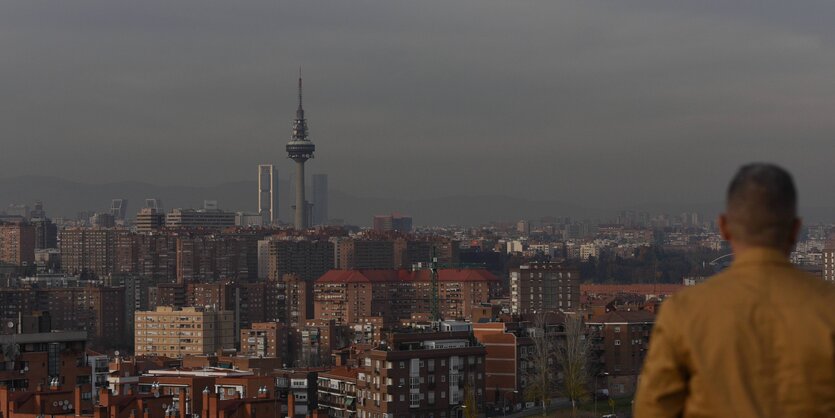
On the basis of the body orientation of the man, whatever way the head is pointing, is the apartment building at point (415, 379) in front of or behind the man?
in front

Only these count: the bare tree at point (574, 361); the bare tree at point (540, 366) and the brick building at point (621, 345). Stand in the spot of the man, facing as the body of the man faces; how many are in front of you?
3

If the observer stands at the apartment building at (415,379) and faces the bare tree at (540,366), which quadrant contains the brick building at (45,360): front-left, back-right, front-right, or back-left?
back-left

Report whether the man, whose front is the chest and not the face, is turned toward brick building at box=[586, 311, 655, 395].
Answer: yes

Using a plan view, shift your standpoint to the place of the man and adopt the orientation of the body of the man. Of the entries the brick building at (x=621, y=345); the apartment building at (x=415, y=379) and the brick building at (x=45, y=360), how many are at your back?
0

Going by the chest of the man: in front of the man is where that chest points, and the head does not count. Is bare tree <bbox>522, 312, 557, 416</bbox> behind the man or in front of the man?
in front

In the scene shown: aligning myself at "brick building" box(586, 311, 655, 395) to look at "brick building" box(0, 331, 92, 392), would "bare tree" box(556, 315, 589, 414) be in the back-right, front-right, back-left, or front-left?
front-left

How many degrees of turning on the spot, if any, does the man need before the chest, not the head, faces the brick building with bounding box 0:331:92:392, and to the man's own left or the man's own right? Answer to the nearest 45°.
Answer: approximately 45° to the man's own left

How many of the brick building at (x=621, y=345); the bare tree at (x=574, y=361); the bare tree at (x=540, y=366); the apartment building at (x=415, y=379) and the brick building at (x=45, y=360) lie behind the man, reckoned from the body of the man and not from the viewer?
0

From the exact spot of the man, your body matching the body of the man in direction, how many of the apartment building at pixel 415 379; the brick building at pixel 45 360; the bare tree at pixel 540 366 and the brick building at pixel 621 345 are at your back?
0

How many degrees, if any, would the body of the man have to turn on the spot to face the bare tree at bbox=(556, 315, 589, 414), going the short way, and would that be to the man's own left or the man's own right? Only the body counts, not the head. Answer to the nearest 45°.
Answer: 0° — they already face it

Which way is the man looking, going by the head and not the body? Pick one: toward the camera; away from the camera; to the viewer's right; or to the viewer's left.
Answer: away from the camera

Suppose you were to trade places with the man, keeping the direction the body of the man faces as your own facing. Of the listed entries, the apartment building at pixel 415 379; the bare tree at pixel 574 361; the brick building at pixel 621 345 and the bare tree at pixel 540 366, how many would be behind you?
0

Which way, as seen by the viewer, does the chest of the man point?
away from the camera
